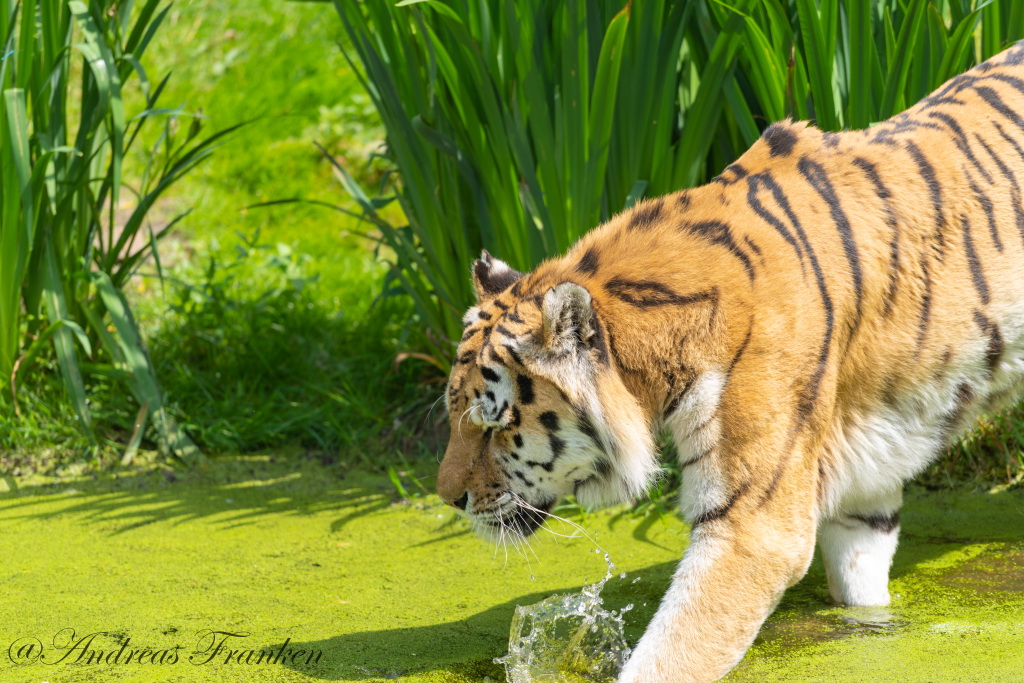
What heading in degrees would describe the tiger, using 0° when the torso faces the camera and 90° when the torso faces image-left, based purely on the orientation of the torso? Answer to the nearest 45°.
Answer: approximately 90°
